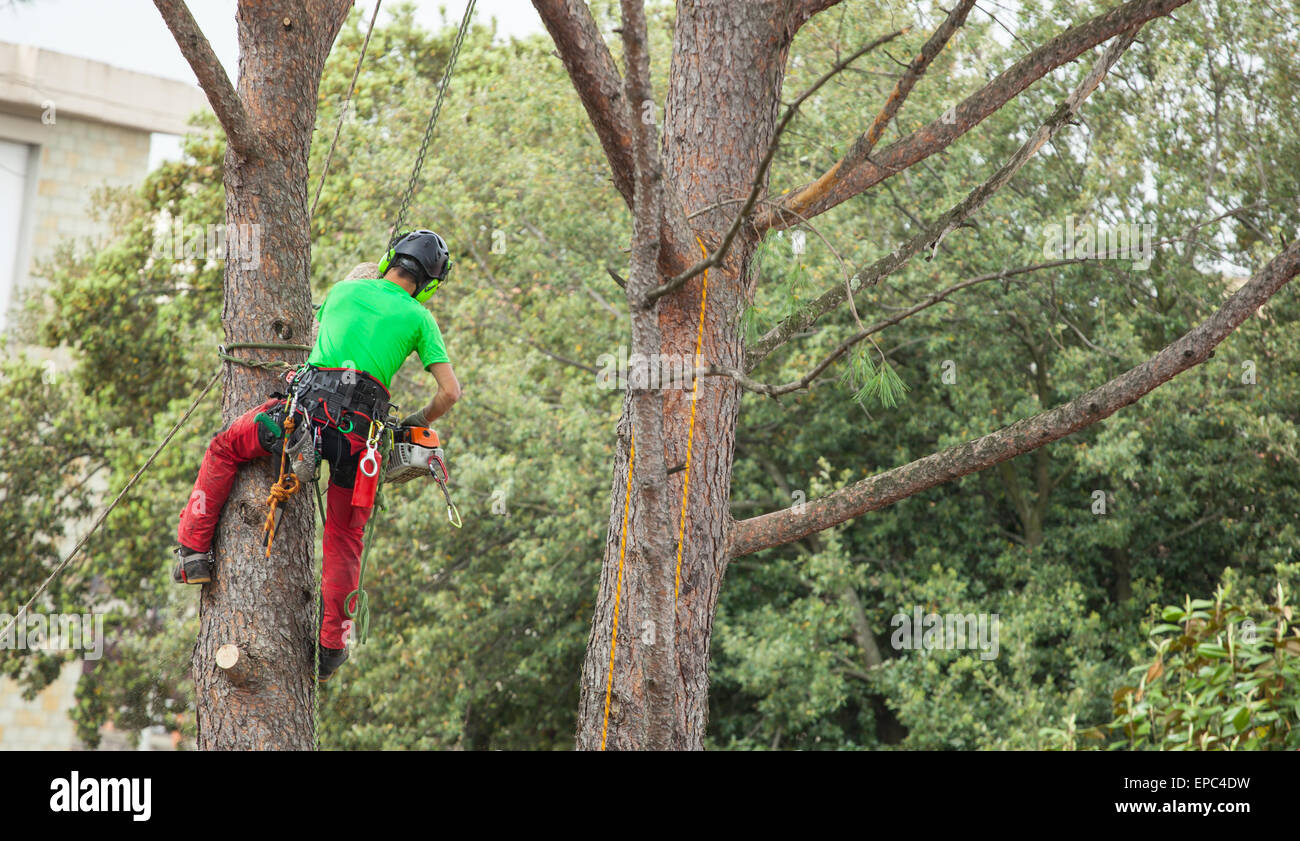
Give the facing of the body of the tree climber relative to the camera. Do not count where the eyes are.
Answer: away from the camera

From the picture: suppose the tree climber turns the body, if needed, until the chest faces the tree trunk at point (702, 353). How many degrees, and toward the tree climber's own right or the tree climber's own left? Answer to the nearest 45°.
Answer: approximately 135° to the tree climber's own right

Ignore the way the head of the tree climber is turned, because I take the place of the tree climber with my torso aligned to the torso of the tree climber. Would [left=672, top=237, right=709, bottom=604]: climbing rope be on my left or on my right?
on my right
